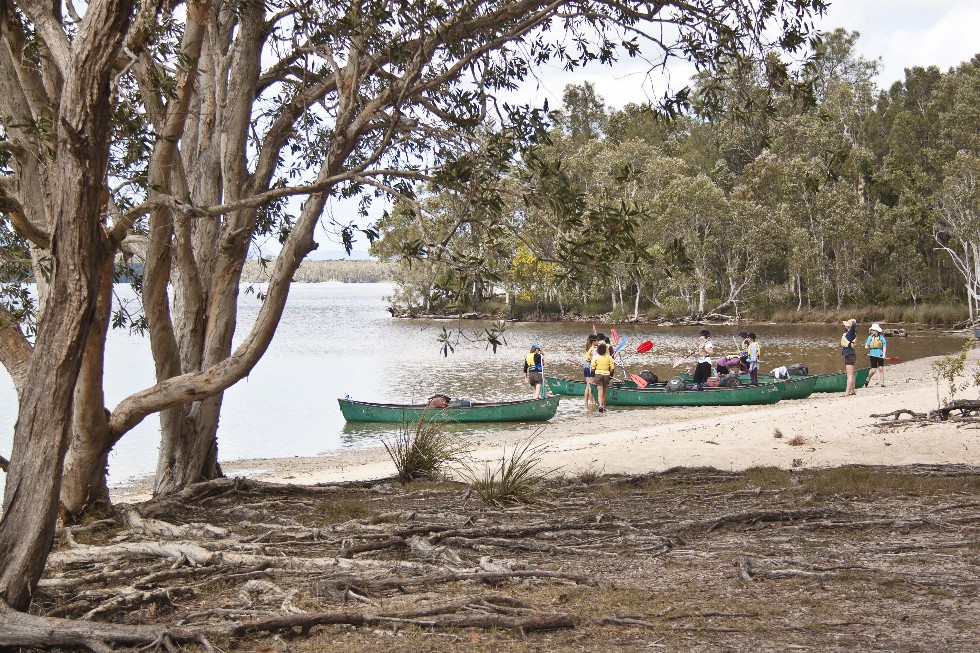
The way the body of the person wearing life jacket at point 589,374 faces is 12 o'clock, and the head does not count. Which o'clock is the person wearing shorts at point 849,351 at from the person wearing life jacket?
The person wearing shorts is roughly at 12 o'clock from the person wearing life jacket.

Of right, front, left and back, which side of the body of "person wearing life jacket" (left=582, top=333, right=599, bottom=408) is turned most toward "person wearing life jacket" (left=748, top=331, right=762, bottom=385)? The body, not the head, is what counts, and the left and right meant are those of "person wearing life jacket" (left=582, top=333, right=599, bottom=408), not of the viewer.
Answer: front

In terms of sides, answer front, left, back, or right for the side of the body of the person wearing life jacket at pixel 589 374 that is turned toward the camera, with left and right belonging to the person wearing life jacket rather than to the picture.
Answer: right

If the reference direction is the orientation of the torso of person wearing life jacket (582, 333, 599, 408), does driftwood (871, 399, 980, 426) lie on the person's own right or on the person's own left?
on the person's own right

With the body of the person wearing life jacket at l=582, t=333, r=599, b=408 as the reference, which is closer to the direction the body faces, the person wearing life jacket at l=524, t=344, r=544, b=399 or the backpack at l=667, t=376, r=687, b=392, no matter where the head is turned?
the backpack

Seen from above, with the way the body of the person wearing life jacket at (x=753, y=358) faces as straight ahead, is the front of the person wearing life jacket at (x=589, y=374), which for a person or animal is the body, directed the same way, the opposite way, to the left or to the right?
the opposite way

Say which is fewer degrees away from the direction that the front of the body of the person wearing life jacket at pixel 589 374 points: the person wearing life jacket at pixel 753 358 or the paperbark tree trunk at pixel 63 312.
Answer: the person wearing life jacket
